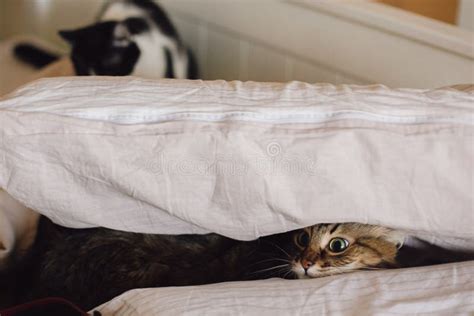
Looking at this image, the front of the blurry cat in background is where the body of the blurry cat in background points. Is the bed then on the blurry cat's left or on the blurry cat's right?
on the blurry cat's left

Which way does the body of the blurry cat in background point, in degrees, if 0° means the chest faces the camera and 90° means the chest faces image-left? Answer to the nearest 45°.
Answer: approximately 45°
